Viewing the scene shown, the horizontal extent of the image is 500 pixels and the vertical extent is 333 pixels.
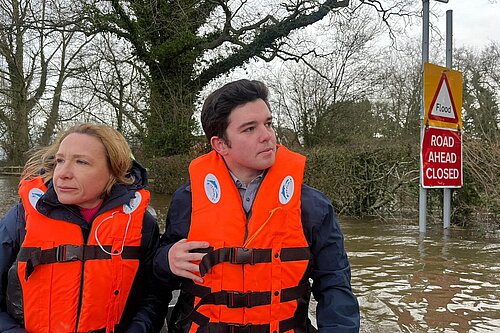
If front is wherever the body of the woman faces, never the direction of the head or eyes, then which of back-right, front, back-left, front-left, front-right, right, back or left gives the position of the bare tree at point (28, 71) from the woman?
back

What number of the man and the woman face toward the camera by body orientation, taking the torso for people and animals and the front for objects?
2

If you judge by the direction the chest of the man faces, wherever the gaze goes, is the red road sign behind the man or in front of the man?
behind

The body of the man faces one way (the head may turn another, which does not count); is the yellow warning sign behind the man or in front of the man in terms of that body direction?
behind

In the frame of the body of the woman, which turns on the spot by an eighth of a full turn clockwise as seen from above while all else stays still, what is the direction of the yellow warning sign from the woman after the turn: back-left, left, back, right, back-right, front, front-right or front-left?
back

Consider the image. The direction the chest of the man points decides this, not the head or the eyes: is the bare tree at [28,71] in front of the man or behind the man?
behind

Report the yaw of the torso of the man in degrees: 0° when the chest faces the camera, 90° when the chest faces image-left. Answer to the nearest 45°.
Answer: approximately 0°
